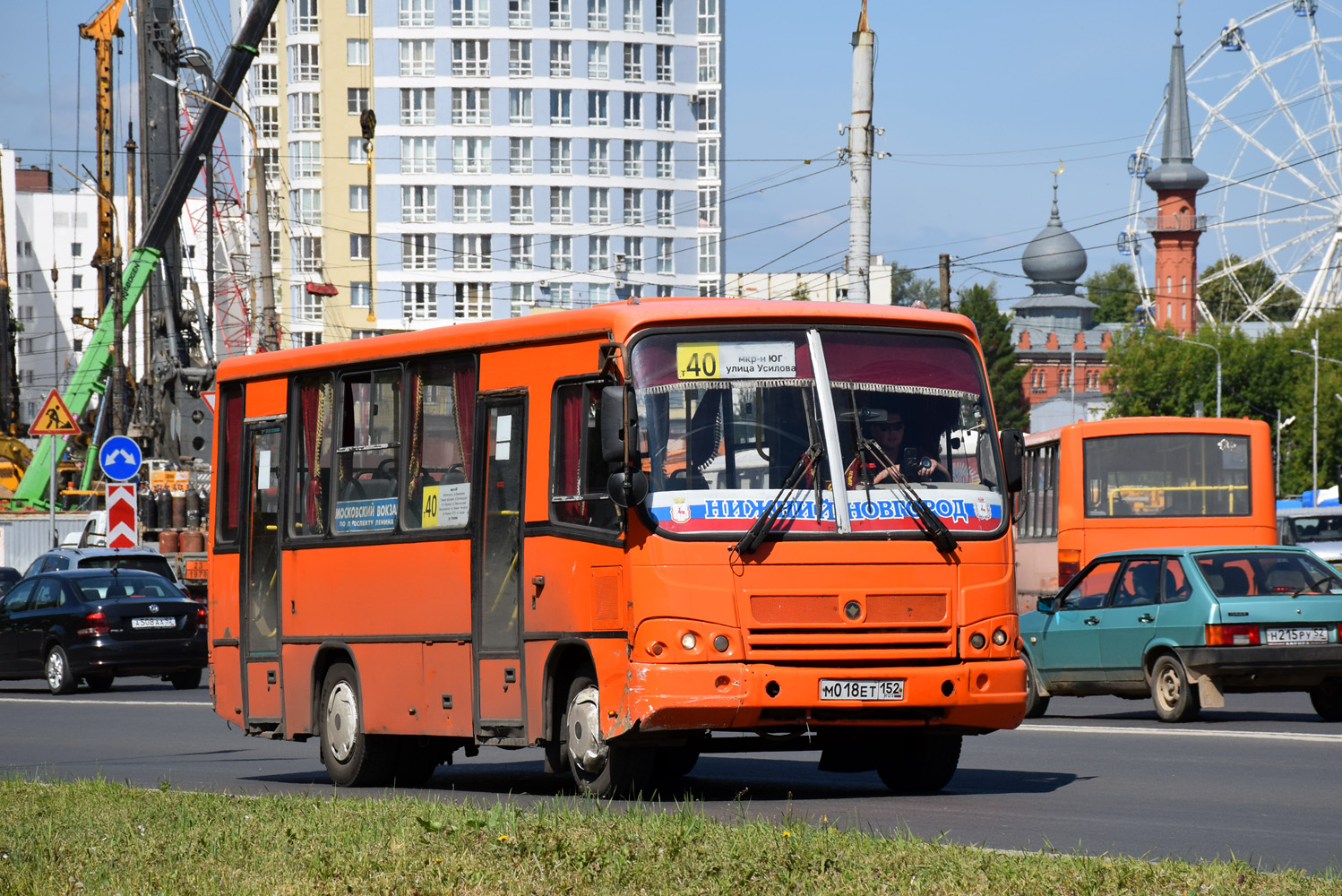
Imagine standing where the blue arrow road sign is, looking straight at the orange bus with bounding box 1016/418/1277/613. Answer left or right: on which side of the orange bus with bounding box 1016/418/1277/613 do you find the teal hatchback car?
right

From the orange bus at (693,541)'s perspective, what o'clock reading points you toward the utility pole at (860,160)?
The utility pole is roughly at 8 o'clock from the orange bus.

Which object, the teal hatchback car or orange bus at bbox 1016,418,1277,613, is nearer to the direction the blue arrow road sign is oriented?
the teal hatchback car

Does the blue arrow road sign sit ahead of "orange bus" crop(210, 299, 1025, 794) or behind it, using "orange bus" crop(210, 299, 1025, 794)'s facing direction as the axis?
behind

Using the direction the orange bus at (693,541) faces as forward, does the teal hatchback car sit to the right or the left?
on its left

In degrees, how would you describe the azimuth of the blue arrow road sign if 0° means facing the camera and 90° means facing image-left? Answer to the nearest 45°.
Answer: approximately 0°

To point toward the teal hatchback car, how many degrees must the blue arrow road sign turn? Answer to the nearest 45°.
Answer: approximately 45° to its left

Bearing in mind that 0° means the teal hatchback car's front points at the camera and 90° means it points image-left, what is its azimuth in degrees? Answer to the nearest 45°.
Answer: approximately 135°

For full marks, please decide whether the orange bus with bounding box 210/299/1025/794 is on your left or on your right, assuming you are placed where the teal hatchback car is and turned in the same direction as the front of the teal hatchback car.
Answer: on your left

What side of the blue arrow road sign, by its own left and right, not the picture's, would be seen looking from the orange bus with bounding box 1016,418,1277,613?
left

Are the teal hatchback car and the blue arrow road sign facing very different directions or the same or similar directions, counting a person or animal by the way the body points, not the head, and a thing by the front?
very different directions
